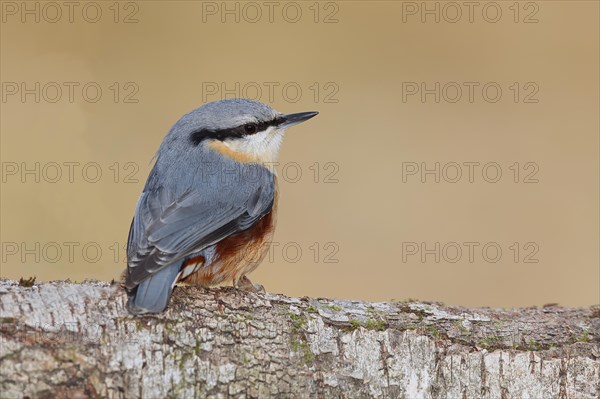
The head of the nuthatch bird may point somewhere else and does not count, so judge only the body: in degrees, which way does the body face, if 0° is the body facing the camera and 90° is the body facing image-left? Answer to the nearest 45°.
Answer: approximately 225°
